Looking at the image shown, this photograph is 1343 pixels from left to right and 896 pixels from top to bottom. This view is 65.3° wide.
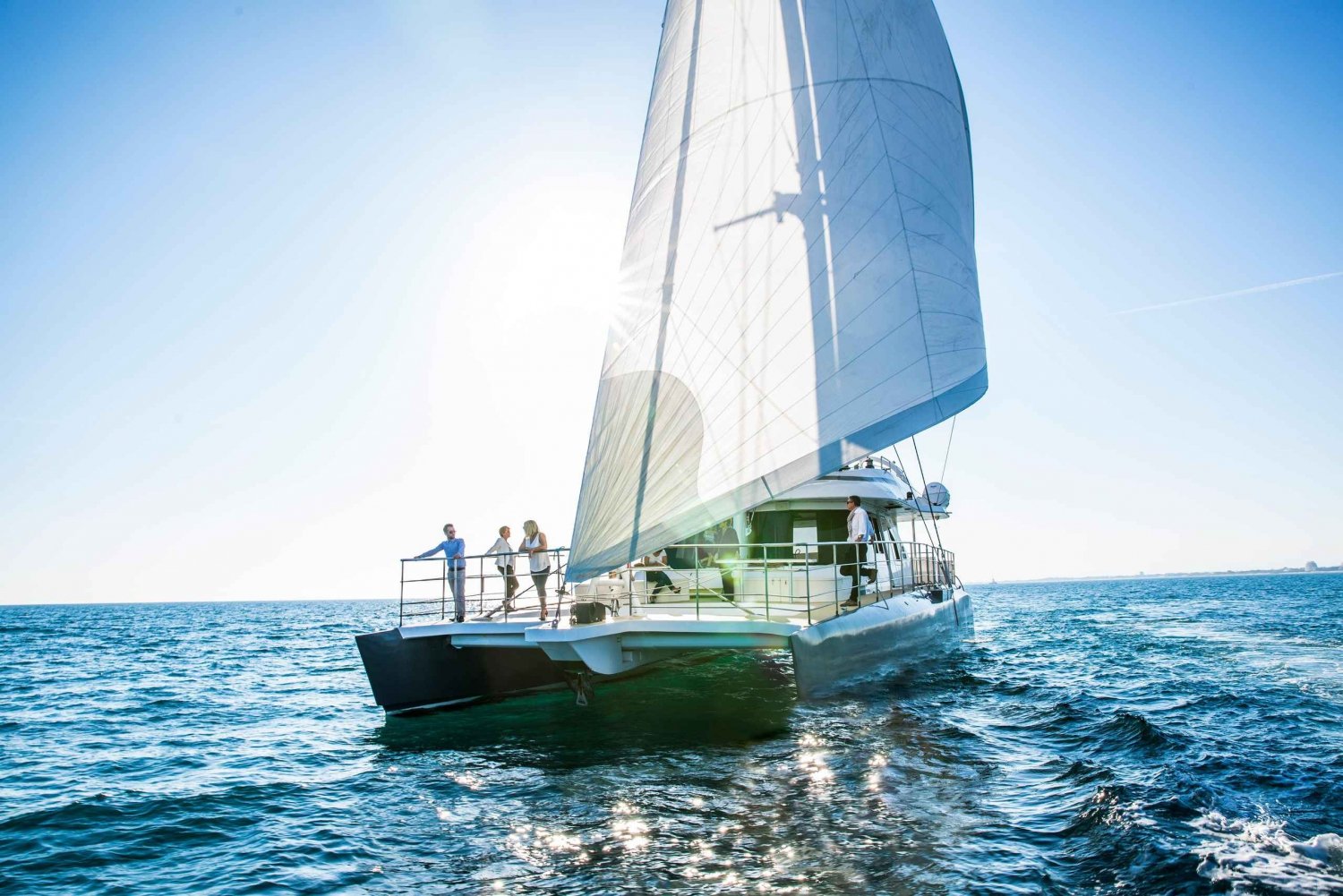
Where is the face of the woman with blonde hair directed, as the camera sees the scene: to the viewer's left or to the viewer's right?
to the viewer's left

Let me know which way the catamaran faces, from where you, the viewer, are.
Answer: facing the viewer and to the left of the viewer
